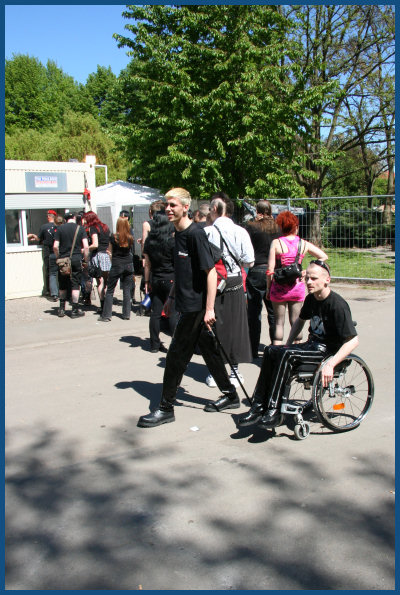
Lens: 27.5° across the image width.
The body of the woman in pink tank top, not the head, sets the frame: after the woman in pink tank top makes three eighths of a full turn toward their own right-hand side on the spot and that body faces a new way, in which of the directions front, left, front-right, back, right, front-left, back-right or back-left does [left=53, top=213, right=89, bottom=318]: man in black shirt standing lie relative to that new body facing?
back

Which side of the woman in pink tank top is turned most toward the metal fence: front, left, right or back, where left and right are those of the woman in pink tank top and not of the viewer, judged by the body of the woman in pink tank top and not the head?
front

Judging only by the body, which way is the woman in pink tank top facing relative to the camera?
away from the camera

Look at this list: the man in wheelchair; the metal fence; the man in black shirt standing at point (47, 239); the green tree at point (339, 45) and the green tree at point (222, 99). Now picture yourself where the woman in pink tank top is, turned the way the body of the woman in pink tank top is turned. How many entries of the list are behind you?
1

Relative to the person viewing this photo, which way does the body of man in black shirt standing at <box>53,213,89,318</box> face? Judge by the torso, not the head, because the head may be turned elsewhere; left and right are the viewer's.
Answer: facing away from the viewer

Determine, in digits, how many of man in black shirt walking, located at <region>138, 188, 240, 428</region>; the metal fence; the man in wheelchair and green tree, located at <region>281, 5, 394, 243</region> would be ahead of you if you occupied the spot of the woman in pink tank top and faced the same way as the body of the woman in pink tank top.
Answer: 2

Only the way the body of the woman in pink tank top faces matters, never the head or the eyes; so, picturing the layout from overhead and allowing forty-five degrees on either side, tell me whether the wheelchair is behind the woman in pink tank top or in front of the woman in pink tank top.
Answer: behind

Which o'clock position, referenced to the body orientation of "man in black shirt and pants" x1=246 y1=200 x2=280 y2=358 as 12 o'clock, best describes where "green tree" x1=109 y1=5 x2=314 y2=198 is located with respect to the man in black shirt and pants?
The green tree is roughly at 12 o'clock from the man in black shirt and pants.

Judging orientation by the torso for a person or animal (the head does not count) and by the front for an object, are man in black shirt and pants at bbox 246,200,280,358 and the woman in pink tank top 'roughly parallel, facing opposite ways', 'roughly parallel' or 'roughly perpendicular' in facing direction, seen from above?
roughly parallel

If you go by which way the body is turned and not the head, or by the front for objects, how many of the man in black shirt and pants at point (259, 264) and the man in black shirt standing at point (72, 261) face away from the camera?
2

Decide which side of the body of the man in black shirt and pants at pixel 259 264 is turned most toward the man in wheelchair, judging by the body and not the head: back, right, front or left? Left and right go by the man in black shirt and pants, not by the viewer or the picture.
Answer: back

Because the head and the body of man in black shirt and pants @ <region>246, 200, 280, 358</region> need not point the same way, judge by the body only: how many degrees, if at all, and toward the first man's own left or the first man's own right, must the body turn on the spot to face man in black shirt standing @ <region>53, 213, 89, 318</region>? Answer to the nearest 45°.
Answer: approximately 45° to the first man's own left

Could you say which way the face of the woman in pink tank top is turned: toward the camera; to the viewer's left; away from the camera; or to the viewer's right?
away from the camera
